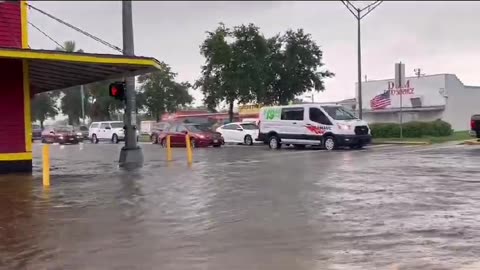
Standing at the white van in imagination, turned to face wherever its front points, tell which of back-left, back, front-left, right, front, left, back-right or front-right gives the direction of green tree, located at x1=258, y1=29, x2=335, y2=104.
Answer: back-left

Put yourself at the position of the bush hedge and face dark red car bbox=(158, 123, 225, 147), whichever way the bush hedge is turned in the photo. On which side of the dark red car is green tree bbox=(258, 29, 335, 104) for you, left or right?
right

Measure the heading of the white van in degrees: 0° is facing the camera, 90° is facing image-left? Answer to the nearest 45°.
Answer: approximately 315°

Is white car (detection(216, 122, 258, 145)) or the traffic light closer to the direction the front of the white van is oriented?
the traffic light

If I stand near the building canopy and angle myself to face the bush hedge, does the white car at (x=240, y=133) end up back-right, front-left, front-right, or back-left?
front-left

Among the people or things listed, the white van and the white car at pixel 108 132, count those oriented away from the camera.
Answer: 0

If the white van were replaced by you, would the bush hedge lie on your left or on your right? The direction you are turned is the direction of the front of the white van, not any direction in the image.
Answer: on your left
